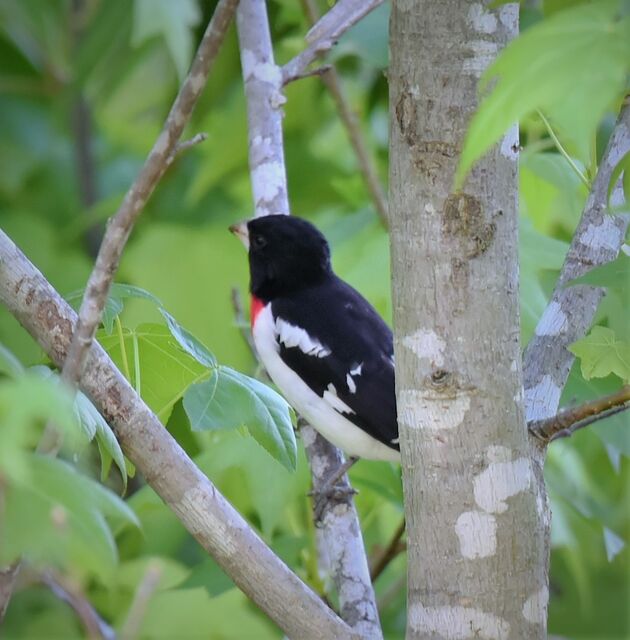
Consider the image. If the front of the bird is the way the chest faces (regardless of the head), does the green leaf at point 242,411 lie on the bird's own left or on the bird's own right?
on the bird's own left

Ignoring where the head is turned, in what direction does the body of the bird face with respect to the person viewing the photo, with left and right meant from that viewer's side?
facing to the left of the viewer

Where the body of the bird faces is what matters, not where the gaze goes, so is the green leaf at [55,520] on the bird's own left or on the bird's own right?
on the bird's own left

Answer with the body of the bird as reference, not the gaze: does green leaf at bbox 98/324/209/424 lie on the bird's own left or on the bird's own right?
on the bird's own left

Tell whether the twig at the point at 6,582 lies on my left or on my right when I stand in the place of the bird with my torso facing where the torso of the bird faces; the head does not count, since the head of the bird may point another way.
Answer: on my left
